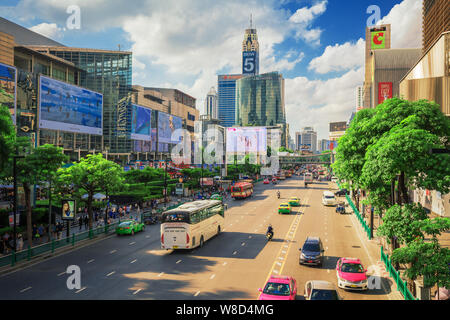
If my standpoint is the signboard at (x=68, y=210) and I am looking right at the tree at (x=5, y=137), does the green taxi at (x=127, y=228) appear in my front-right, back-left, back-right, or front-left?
back-left

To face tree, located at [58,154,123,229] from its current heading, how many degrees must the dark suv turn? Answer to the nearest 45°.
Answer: approximately 90° to its right

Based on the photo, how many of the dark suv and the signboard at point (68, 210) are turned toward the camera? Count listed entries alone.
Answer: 2

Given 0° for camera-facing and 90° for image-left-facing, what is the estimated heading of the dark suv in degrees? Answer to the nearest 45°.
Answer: approximately 0°

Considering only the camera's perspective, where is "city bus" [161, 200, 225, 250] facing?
facing away from the viewer and to the right of the viewer

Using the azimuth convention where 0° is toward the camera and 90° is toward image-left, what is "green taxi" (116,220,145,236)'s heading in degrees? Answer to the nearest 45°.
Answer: approximately 225°

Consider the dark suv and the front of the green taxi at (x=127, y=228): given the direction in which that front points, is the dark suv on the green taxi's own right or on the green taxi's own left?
on the green taxi's own right

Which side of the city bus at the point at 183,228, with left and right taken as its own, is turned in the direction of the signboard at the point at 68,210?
left

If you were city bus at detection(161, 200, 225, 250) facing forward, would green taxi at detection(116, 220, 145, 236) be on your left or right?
on your left

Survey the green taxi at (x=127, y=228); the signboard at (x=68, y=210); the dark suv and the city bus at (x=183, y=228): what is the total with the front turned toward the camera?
2
